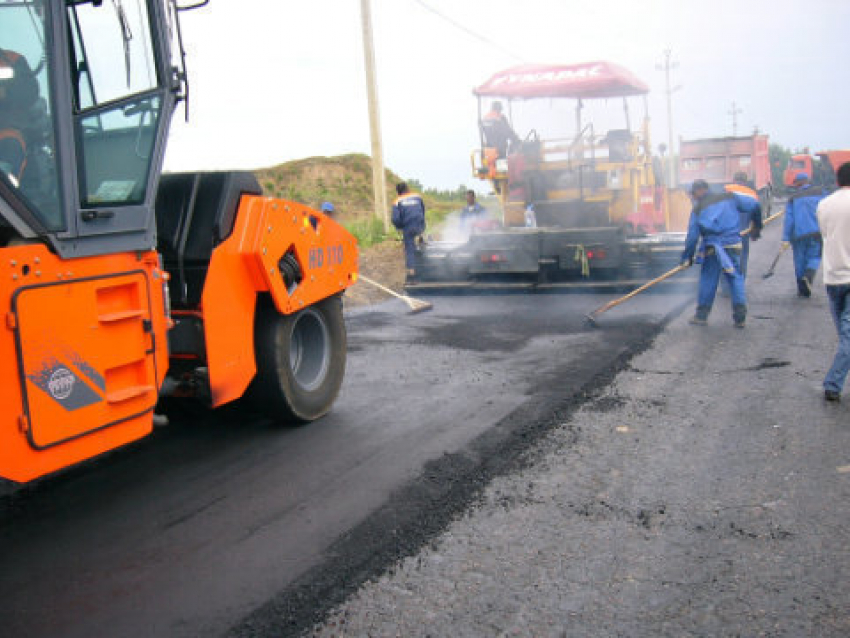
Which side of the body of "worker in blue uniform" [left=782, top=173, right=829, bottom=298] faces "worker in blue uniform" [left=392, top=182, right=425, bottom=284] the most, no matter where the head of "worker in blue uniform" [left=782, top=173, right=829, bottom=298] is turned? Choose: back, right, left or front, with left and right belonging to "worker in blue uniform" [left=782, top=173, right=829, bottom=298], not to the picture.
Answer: left

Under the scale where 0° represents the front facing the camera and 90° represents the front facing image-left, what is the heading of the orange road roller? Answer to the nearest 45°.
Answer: approximately 225°

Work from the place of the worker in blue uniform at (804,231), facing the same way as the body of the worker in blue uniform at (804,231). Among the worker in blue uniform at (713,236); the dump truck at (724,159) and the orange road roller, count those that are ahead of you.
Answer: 1

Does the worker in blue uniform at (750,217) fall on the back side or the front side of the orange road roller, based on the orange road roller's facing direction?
on the front side

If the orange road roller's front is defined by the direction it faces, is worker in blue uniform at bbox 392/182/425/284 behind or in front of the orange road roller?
in front

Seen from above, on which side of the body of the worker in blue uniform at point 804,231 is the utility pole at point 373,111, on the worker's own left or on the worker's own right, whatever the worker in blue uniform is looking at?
on the worker's own left

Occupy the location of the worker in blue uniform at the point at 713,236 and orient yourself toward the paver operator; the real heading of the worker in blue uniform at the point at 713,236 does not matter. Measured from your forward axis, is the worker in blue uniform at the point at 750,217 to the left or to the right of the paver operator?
right

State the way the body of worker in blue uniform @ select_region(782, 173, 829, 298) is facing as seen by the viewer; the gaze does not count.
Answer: away from the camera
